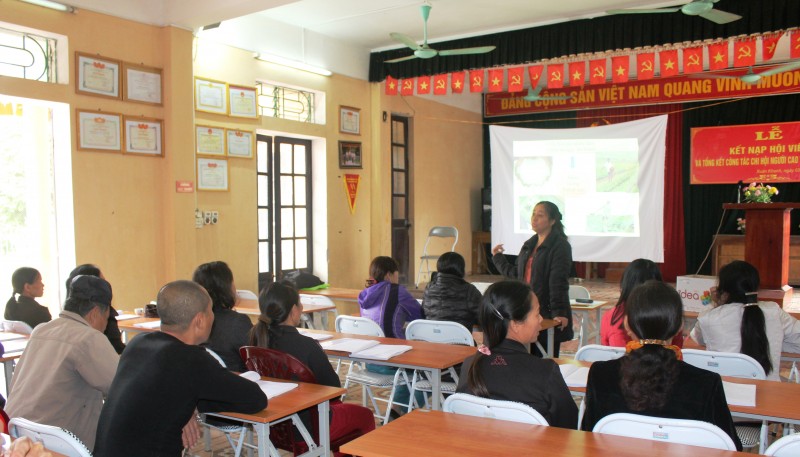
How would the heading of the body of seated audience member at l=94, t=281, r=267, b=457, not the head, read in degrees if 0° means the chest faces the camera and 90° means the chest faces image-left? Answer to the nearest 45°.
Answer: approximately 225°

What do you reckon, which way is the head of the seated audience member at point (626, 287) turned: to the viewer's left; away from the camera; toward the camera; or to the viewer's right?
away from the camera

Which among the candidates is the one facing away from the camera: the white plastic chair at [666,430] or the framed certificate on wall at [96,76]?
the white plastic chair

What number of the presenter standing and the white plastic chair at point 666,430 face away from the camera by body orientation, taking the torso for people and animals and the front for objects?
1

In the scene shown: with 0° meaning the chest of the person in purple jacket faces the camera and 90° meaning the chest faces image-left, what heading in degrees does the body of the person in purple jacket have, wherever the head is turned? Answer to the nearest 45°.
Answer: approximately 225°

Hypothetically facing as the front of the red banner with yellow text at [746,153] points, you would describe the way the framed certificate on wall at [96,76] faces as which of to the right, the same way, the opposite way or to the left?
to the left

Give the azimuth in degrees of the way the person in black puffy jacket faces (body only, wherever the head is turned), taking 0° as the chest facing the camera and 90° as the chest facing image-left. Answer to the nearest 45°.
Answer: approximately 180°

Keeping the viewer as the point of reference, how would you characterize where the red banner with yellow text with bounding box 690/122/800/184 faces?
facing the viewer

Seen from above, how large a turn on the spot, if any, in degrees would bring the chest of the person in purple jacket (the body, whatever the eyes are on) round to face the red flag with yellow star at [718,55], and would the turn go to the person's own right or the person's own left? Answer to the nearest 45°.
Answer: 0° — they already face it

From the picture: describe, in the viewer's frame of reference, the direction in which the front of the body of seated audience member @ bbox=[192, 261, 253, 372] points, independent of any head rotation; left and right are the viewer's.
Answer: facing away from the viewer and to the right of the viewer

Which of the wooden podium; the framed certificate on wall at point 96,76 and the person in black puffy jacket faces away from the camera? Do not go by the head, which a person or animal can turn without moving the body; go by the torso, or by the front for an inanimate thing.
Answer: the person in black puffy jacket

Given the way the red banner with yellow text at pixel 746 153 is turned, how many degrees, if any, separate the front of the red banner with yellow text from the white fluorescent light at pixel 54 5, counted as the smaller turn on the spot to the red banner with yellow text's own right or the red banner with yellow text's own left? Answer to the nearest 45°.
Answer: approximately 45° to the red banner with yellow text's own right

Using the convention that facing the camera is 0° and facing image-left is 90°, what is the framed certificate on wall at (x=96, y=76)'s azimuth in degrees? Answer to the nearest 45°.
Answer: approximately 315°

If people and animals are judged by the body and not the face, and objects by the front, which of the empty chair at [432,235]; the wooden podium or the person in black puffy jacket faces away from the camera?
the person in black puffy jacket

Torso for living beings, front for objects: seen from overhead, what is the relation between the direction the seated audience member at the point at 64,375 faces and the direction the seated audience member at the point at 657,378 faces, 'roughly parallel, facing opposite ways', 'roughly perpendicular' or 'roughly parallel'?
roughly parallel

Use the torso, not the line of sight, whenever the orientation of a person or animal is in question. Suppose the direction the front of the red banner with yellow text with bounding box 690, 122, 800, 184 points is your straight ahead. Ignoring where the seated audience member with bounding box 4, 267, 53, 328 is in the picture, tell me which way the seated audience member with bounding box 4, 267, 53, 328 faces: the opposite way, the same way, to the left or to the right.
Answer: the opposite way

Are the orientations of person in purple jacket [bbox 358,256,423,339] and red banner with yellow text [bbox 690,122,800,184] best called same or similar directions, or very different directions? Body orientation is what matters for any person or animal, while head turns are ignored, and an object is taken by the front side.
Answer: very different directions

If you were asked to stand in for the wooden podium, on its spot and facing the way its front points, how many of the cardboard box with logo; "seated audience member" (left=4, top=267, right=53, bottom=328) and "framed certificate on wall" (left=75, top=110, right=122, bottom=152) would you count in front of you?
3

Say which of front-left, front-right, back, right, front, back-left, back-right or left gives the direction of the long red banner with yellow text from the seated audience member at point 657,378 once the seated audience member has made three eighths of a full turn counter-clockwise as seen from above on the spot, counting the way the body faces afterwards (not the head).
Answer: back-right

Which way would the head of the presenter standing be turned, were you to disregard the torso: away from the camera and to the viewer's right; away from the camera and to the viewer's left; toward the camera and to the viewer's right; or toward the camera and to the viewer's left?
toward the camera and to the viewer's left
